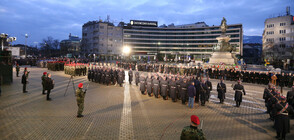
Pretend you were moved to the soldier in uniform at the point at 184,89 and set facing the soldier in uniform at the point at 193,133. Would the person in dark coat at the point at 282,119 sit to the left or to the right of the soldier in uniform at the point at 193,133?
left

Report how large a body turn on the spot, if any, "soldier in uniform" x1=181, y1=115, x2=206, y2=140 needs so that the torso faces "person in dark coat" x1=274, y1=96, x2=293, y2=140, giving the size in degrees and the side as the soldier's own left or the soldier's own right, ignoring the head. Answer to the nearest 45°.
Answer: approximately 45° to the soldier's own right

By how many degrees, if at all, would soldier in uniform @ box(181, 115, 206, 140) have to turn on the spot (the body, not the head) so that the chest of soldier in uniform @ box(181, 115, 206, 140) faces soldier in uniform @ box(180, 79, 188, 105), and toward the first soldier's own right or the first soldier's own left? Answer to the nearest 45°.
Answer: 0° — they already face them

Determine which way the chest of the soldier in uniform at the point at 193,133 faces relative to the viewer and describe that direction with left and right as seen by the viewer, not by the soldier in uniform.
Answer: facing away from the viewer
